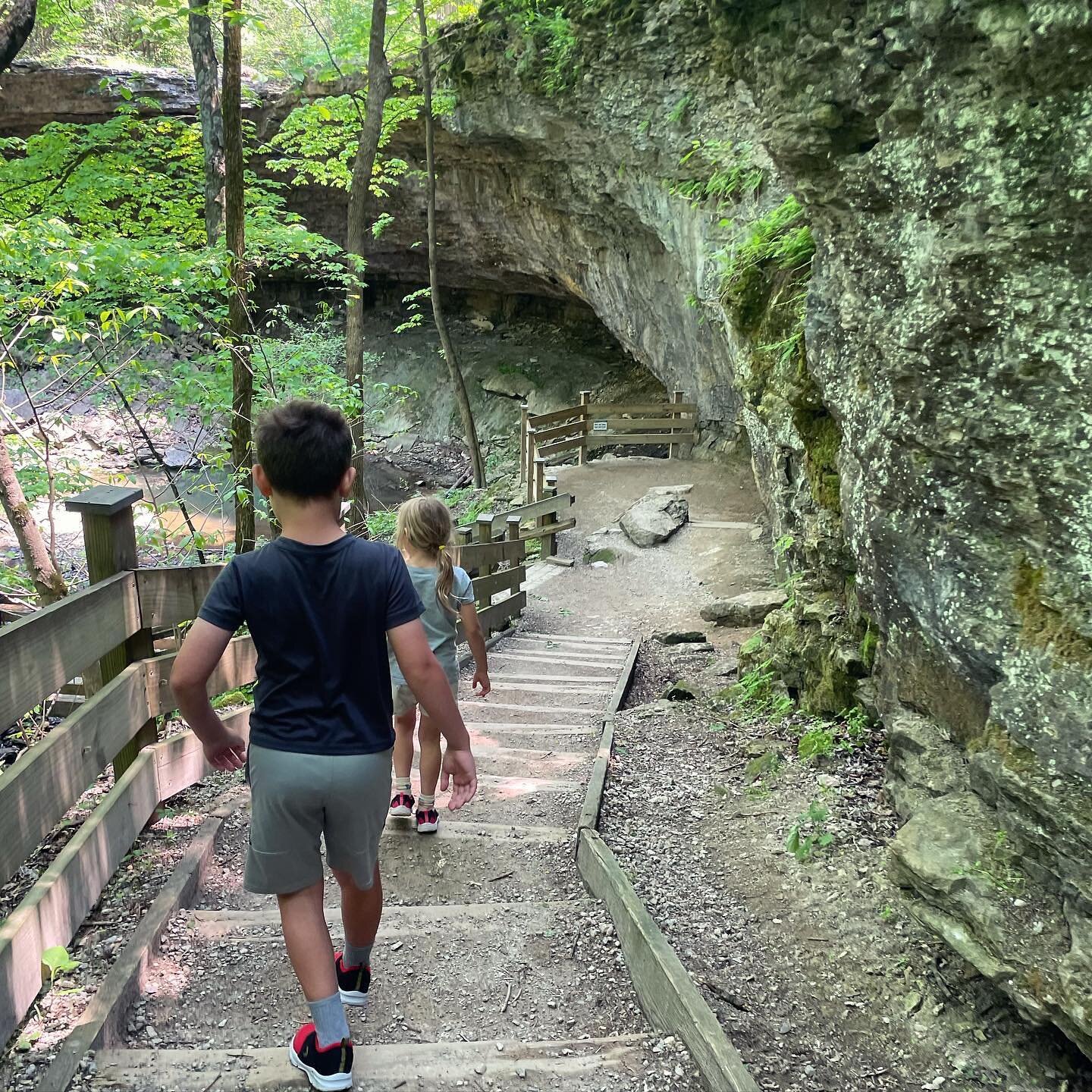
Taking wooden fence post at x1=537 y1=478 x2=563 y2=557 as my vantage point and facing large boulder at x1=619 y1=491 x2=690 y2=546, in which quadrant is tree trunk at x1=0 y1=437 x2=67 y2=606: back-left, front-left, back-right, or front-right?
back-right

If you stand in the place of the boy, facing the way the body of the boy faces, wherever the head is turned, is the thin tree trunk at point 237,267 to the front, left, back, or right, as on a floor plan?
front

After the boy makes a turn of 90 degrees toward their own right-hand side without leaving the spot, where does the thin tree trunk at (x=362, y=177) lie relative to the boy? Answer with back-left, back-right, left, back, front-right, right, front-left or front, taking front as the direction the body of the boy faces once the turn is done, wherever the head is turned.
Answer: left

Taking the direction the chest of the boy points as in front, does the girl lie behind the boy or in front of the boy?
in front

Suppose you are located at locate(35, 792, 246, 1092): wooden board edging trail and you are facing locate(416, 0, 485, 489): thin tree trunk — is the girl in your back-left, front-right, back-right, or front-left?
front-right

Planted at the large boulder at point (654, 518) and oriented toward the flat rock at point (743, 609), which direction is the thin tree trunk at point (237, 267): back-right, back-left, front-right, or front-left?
front-right

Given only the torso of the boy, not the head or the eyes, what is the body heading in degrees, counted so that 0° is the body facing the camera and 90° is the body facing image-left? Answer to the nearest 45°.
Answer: approximately 180°

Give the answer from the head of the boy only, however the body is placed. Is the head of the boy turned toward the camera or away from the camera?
away from the camera

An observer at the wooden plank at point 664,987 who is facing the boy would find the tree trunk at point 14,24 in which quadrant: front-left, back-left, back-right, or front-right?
front-right

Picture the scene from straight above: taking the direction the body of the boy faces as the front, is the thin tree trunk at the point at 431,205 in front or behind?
in front
